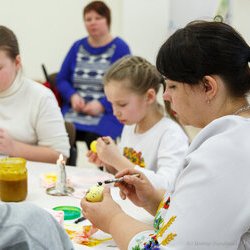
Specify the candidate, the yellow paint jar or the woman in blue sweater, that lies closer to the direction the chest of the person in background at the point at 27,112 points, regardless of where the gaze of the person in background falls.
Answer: the yellow paint jar

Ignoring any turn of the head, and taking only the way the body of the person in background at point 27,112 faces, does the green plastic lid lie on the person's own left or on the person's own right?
on the person's own left

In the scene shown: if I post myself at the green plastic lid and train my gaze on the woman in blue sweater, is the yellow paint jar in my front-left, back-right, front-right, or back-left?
front-left

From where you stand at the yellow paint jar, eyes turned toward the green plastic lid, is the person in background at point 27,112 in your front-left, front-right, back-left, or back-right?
back-left

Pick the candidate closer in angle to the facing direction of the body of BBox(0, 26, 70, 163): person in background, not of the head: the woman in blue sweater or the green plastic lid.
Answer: the green plastic lid

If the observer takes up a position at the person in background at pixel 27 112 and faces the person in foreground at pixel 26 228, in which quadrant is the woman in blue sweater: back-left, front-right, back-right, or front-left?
back-left

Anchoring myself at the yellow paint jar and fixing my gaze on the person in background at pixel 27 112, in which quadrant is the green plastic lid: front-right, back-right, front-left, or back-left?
back-right
